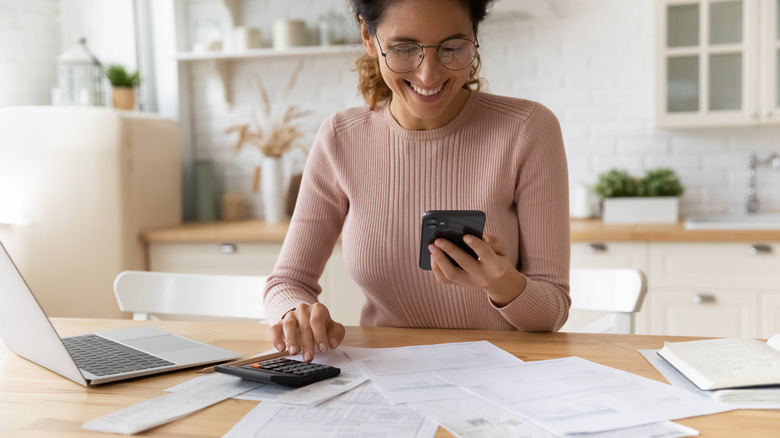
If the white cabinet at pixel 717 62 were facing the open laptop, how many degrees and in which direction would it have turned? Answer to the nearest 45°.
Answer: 0° — it already faces it

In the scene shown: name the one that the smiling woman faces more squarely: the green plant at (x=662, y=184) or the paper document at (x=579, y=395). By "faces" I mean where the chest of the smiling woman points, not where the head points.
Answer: the paper document

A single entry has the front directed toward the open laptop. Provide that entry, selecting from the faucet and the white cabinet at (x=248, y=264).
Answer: the white cabinet

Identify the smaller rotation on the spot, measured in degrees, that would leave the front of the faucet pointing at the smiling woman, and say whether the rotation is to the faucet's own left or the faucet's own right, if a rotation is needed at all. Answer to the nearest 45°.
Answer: approximately 90° to the faucet's own right
